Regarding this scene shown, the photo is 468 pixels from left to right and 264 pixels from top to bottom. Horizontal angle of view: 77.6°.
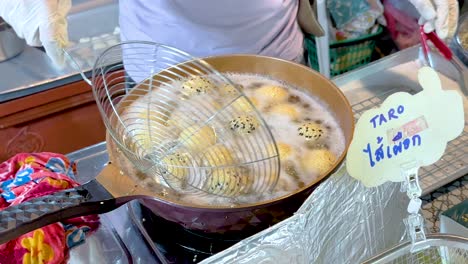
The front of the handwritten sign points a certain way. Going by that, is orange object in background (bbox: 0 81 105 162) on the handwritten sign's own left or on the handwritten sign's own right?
on the handwritten sign's own right

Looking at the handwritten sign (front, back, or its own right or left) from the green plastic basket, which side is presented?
back

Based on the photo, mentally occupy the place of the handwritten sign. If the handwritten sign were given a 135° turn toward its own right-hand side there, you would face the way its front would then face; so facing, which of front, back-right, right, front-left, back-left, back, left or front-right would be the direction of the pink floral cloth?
front-left

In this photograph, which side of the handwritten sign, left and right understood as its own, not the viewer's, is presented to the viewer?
front

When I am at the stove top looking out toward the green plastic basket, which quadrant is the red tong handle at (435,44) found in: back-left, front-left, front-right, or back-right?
front-right
